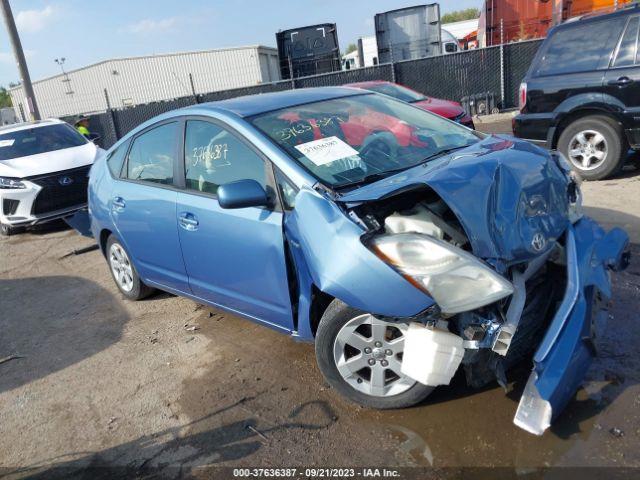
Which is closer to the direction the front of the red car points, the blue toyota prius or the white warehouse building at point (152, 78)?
the blue toyota prius

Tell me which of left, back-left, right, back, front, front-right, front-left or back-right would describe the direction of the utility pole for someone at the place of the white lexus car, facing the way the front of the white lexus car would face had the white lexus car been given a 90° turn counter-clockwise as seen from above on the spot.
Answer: front-left

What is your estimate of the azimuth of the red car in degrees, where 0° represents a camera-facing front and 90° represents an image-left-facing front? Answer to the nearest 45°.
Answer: approximately 315°

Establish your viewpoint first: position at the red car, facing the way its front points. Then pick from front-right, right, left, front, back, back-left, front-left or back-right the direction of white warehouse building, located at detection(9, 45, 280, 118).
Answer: back

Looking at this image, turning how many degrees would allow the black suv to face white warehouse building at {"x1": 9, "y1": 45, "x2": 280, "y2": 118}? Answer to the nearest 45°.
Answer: approximately 135° to its left

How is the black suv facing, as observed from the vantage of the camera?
facing to the right of the viewer

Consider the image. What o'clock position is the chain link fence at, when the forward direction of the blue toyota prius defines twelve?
The chain link fence is roughly at 8 o'clock from the blue toyota prius.

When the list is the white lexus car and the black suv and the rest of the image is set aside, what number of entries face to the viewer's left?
0

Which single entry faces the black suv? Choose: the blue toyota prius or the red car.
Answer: the red car

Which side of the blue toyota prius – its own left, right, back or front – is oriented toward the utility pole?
back
